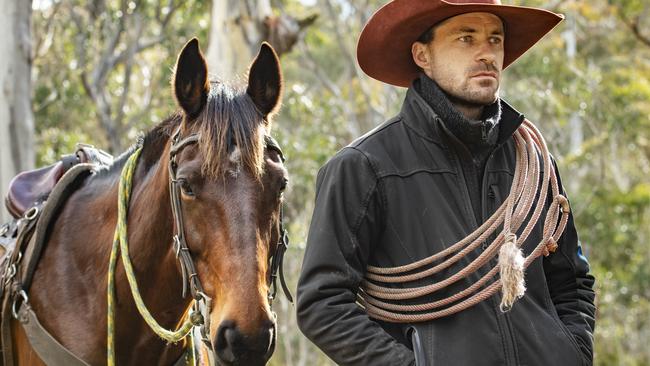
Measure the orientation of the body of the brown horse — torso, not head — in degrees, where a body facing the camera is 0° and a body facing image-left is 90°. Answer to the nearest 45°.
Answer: approximately 315°

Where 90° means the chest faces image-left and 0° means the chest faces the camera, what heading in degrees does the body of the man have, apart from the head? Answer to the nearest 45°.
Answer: approximately 315°

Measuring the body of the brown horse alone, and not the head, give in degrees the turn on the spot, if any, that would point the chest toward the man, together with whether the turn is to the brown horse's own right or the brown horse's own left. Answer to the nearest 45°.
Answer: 0° — it already faces them

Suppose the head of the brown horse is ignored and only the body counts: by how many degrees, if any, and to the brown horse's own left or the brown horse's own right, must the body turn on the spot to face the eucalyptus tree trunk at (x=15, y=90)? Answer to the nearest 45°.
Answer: approximately 135° to the brown horse's own left

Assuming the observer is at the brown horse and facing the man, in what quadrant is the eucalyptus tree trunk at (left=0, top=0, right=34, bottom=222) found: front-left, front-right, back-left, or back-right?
back-left

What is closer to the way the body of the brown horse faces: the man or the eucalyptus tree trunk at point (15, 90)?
the man

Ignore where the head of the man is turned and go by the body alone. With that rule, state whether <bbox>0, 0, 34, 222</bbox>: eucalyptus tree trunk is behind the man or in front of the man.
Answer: behind
